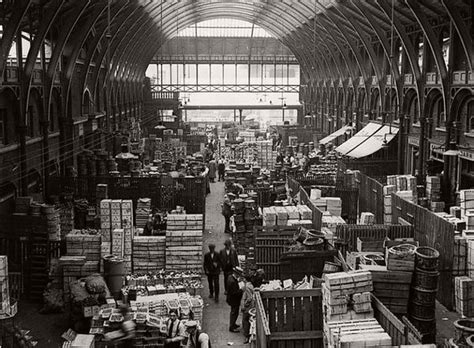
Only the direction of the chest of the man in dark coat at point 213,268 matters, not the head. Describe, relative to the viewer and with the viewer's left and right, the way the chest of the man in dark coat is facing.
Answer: facing the viewer

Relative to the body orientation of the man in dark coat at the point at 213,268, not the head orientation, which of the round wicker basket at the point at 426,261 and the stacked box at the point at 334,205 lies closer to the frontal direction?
the round wicker basket

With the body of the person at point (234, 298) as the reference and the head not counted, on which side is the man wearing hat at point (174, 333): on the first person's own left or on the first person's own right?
on the first person's own right

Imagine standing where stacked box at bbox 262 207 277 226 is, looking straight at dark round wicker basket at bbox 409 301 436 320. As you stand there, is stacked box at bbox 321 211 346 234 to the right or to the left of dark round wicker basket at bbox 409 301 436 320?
left

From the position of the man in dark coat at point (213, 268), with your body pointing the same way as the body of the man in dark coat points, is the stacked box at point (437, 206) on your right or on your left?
on your left
